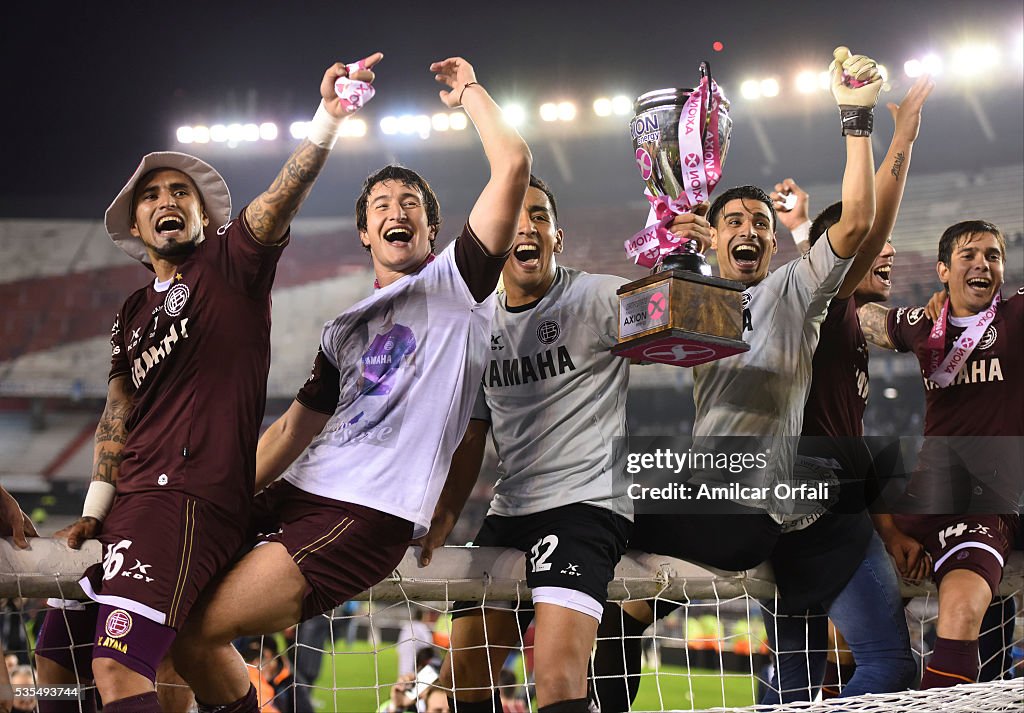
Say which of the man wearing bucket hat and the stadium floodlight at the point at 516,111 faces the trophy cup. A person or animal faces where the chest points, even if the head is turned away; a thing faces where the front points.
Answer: the stadium floodlight

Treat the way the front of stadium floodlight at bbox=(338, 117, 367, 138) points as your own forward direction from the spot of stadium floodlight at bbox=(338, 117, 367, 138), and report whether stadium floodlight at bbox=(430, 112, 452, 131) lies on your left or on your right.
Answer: on your left

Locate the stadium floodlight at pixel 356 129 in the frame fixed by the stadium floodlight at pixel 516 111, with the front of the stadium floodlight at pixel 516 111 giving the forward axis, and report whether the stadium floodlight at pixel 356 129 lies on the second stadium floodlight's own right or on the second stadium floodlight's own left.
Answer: on the second stadium floodlight's own right

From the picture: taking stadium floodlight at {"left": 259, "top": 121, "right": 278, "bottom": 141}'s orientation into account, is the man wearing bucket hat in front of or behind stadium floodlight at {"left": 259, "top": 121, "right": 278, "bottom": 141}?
in front

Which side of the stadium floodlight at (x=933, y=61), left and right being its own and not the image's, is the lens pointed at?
front

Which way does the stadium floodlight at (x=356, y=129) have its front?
toward the camera

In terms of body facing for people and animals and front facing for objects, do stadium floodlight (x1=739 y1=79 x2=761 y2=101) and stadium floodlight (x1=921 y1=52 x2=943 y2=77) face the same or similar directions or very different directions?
same or similar directions

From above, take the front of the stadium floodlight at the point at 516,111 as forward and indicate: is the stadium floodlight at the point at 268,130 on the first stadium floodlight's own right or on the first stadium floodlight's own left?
on the first stadium floodlight's own right

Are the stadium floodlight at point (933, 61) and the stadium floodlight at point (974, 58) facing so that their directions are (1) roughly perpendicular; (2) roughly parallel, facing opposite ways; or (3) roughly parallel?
roughly parallel

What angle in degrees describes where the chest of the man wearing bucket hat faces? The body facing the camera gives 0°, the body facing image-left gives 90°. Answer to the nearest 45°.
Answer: approximately 45°

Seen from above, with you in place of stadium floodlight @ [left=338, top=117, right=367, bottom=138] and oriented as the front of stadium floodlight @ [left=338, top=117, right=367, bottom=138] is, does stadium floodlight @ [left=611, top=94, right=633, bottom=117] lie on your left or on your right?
on your left

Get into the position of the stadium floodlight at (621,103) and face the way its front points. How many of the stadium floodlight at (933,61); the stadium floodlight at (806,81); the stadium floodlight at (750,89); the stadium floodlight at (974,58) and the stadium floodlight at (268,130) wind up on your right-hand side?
1

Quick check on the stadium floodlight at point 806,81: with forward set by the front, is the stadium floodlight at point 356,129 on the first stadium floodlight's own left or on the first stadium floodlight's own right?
on the first stadium floodlight's own right

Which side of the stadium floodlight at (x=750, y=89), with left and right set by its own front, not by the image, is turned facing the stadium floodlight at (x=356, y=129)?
right

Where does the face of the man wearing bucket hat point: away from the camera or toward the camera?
toward the camera

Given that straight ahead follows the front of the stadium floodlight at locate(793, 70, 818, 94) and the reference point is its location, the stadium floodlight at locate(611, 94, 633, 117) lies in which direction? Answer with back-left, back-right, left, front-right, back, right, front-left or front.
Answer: right

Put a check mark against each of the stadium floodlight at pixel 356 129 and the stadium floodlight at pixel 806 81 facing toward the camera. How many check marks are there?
2

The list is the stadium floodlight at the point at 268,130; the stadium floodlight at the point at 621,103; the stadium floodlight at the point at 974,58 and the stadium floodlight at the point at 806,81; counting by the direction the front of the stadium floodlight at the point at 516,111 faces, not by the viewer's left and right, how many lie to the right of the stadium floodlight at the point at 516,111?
1
